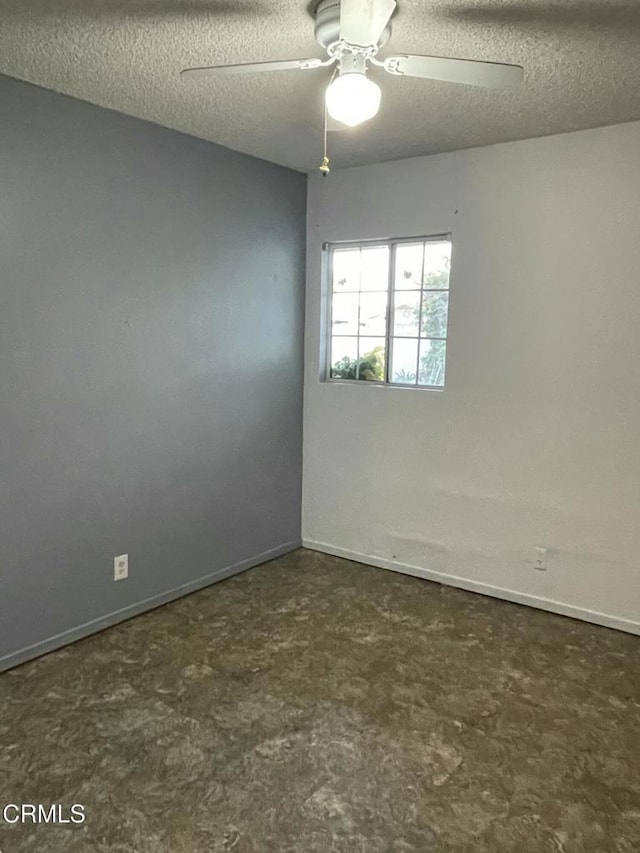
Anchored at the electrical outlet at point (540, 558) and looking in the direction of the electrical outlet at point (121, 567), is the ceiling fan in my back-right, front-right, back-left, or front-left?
front-left

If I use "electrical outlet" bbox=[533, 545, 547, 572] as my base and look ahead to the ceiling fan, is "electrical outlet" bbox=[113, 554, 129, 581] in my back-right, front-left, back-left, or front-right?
front-right

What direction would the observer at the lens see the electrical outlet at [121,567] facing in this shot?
facing the viewer and to the right of the viewer

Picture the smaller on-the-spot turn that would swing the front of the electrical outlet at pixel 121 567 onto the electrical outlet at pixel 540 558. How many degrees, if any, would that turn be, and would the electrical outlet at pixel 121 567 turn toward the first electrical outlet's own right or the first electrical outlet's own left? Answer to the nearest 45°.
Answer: approximately 45° to the first electrical outlet's own left

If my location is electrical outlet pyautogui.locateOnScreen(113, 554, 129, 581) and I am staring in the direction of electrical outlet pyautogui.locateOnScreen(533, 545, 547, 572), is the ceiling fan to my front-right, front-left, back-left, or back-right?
front-right
